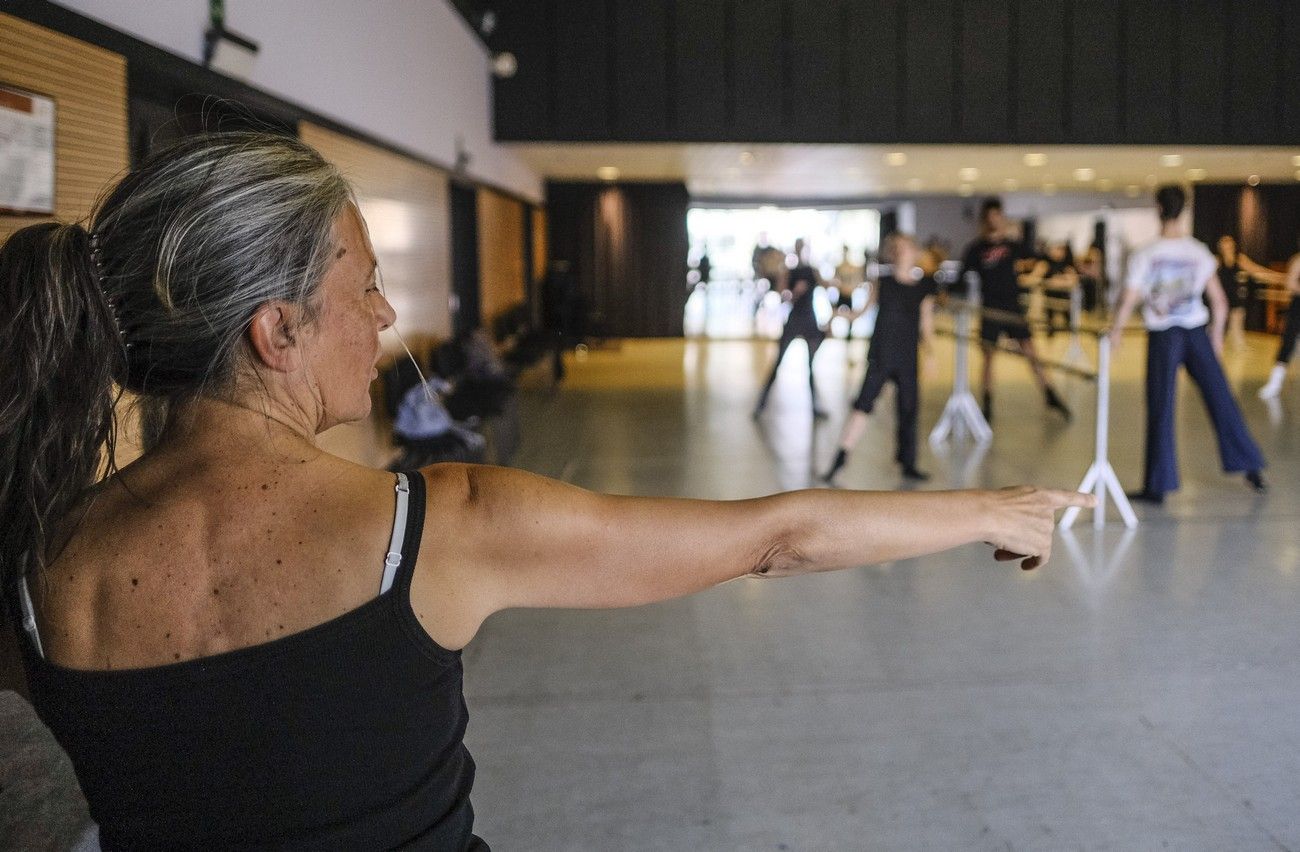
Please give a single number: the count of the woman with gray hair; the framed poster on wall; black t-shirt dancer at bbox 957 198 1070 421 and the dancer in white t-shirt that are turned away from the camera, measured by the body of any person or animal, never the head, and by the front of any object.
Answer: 2

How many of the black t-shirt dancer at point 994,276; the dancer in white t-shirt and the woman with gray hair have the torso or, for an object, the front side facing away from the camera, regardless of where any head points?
2

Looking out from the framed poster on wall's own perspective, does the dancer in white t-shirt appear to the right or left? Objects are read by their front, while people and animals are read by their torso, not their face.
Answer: on its left

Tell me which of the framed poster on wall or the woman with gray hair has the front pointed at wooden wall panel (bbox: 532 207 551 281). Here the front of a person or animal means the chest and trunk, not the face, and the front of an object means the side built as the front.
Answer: the woman with gray hair

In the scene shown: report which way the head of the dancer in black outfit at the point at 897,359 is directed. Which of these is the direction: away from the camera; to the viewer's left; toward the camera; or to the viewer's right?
toward the camera

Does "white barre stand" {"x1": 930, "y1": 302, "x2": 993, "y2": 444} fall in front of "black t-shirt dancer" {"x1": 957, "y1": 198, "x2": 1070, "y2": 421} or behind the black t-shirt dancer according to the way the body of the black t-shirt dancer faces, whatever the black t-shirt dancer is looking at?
in front

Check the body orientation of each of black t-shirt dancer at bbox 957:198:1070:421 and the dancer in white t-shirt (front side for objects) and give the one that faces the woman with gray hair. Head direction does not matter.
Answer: the black t-shirt dancer

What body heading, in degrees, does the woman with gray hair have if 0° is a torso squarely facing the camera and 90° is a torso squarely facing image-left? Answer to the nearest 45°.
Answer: approximately 180°

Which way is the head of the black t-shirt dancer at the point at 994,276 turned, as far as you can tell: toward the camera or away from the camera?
toward the camera

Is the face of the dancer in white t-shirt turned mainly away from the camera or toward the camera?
away from the camera

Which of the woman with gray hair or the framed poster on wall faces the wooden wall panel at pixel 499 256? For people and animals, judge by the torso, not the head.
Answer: the woman with gray hair

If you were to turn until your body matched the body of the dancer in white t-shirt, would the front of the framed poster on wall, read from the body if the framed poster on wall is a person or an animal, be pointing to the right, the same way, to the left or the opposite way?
to the right

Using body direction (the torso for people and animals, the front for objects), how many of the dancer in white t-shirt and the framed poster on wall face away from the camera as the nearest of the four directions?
1

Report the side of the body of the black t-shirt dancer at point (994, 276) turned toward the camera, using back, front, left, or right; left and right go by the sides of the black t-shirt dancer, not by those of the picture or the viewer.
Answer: front

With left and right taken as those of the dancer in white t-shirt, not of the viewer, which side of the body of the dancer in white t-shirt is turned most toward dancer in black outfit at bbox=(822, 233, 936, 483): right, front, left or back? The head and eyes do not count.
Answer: left

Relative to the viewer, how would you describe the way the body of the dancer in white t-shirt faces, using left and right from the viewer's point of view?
facing away from the viewer

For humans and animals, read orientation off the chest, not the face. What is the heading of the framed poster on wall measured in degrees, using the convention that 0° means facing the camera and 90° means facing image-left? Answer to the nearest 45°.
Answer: approximately 315°

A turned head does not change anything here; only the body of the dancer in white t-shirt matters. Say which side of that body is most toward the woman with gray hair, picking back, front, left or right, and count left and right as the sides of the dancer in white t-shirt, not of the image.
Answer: back

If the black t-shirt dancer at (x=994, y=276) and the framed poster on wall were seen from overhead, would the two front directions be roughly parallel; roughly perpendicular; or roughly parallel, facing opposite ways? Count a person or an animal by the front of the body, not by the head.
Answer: roughly perpendicular
